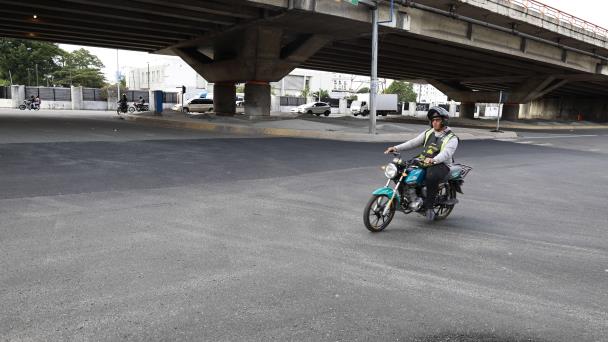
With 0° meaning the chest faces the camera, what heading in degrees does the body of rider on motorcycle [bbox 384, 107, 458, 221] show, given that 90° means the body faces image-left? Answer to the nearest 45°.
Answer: approximately 45°

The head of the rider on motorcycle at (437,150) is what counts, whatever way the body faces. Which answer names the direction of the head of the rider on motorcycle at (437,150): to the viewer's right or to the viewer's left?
to the viewer's left

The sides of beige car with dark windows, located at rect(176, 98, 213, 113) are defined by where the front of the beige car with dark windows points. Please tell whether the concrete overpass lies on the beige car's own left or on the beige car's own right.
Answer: on the beige car's own left

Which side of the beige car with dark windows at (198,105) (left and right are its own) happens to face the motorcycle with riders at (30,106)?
front

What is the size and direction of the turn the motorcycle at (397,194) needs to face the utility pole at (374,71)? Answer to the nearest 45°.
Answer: approximately 135° to its right

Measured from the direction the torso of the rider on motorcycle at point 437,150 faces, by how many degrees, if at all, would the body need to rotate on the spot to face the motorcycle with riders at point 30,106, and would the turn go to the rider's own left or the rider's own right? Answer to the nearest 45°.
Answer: approximately 90° to the rider's own right

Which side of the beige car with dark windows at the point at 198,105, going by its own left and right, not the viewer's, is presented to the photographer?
left

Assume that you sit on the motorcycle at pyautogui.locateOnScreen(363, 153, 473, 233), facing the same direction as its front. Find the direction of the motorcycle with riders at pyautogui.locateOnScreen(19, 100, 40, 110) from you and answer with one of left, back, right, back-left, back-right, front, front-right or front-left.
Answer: right

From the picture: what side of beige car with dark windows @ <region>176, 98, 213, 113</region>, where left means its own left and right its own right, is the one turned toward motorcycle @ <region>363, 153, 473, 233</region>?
left

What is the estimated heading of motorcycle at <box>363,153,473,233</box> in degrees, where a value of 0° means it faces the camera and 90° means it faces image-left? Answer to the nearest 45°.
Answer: approximately 45°

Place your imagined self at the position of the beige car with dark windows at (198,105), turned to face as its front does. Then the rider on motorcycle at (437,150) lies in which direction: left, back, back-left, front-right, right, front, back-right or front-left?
left

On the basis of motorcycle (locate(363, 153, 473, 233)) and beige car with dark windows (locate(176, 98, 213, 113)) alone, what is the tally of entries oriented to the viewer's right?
0
